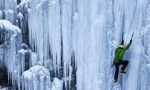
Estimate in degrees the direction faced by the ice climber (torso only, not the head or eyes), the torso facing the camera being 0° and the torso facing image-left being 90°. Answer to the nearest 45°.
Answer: approximately 225°

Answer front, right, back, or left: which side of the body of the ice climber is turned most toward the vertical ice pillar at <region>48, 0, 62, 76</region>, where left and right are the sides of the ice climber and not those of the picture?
left

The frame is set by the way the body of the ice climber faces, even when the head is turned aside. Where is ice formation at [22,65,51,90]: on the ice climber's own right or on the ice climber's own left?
on the ice climber's own left
